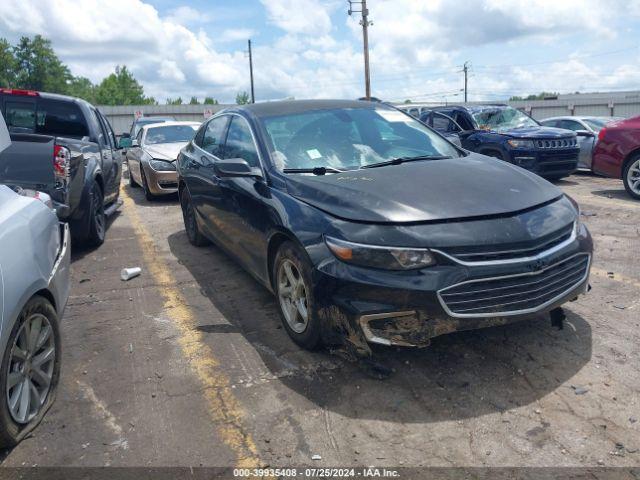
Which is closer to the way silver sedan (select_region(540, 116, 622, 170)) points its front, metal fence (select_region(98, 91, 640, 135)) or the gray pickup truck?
the gray pickup truck

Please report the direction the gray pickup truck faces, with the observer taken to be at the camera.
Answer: facing away from the viewer and to the right of the viewer

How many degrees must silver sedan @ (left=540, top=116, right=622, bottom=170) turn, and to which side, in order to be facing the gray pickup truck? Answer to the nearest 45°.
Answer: approximately 90° to its right

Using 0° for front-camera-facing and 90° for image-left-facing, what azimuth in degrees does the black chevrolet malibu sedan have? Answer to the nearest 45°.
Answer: approximately 315°

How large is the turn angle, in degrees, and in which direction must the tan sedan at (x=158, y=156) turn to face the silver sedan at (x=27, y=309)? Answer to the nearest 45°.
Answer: approximately 45° to its right

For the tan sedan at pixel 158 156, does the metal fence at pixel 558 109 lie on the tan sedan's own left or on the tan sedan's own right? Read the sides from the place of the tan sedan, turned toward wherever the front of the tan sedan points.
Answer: on the tan sedan's own left

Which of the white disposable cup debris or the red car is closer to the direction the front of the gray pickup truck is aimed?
the red car

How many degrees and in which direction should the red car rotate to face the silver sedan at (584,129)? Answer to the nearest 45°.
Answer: approximately 90° to its left
